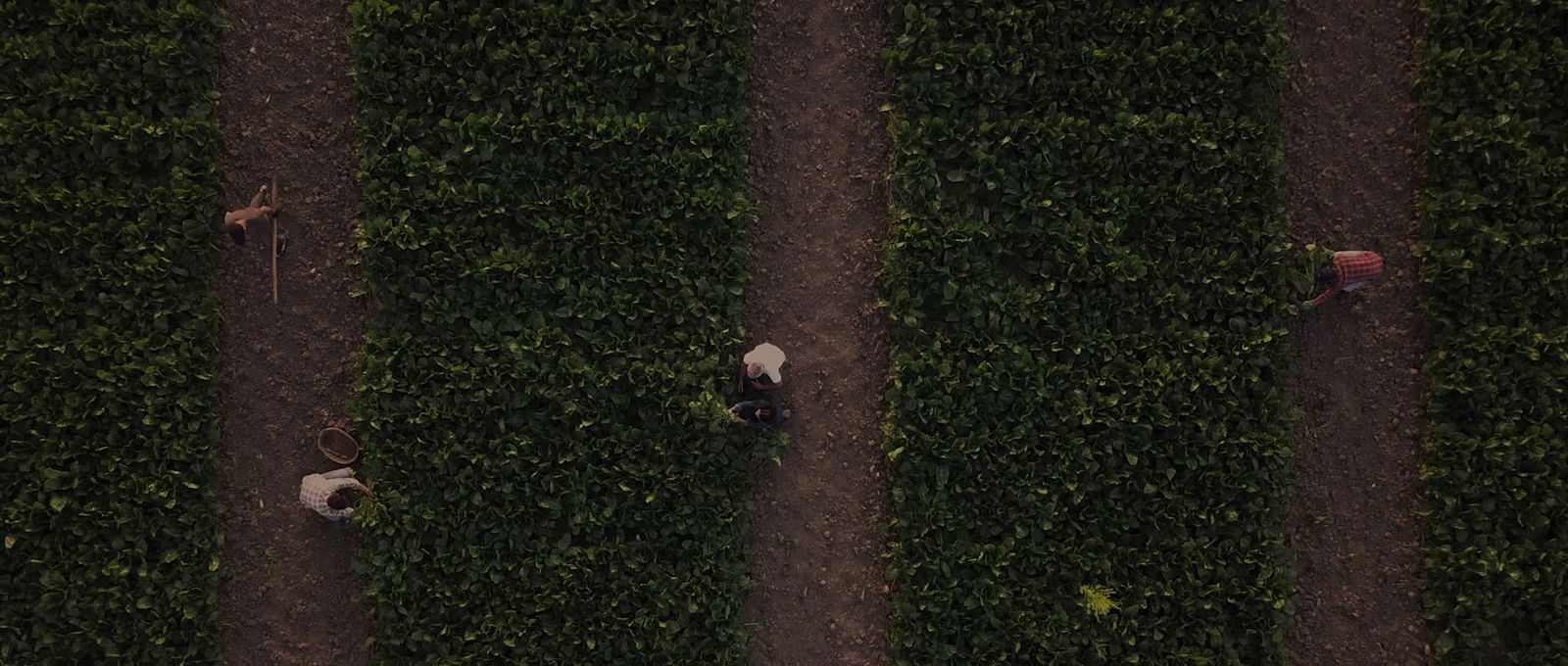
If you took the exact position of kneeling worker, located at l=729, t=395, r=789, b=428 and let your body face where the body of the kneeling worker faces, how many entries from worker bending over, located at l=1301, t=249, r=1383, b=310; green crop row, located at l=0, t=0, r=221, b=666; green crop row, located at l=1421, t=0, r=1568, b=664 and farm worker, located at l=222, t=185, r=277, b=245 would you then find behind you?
2

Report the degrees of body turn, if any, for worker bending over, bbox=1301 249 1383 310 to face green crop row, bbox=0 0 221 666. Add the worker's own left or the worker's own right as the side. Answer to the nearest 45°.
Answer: approximately 45° to the worker's own left

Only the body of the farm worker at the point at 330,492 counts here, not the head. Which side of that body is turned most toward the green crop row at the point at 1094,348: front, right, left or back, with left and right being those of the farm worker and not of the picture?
front

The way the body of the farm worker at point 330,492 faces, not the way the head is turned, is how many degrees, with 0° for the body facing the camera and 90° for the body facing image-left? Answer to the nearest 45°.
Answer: approximately 270°

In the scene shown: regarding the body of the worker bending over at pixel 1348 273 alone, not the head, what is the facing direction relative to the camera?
to the viewer's left

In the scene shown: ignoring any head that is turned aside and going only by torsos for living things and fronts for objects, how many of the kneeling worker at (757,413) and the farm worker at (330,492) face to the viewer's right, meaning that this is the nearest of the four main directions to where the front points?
1

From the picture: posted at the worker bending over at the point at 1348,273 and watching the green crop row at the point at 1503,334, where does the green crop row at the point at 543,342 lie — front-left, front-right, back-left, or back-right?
back-right

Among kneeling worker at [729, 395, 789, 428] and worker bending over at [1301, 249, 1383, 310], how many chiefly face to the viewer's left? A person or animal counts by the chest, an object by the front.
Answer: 2

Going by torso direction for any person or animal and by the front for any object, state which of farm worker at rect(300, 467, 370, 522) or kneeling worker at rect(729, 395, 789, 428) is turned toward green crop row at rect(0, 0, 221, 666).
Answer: the kneeling worker

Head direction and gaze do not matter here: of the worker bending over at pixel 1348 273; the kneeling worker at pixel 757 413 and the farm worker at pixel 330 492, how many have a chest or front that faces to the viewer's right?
1

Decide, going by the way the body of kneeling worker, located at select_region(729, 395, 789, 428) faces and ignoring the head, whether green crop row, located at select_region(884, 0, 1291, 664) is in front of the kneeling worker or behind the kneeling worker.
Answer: behind

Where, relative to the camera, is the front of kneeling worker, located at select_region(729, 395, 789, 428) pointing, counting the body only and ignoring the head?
to the viewer's left

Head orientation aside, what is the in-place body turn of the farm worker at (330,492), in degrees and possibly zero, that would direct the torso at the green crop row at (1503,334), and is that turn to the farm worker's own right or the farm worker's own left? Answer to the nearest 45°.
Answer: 0° — they already face it
